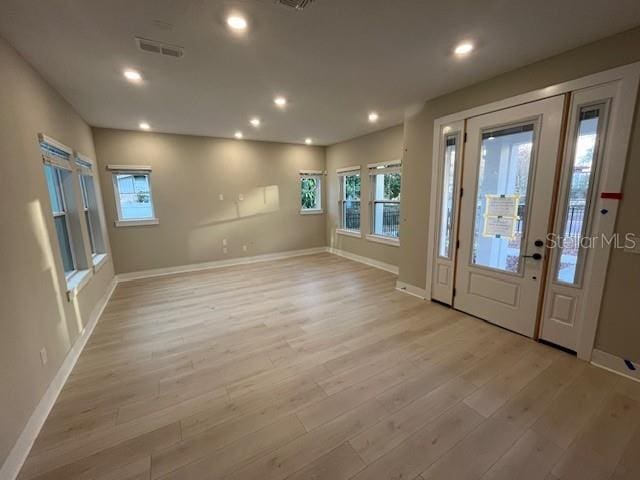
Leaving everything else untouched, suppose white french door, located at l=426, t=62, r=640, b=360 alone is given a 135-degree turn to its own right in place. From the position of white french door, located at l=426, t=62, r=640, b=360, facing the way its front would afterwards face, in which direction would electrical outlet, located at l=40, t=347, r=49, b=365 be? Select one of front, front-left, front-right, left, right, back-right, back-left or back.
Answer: back-left

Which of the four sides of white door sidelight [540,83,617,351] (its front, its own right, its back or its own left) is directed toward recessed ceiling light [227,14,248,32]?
front

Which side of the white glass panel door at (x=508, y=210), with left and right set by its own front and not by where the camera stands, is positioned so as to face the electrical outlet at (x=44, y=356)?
front

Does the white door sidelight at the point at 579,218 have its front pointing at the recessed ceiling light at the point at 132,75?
yes

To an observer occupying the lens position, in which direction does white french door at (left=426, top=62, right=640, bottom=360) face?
facing the viewer and to the left of the viewer

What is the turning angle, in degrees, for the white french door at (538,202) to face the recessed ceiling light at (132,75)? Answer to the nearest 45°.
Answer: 0° — it already faces it

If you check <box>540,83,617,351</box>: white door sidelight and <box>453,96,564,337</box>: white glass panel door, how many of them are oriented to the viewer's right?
0

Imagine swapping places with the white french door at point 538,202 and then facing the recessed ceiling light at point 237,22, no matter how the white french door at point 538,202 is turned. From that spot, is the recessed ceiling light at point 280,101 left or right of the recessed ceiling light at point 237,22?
right
